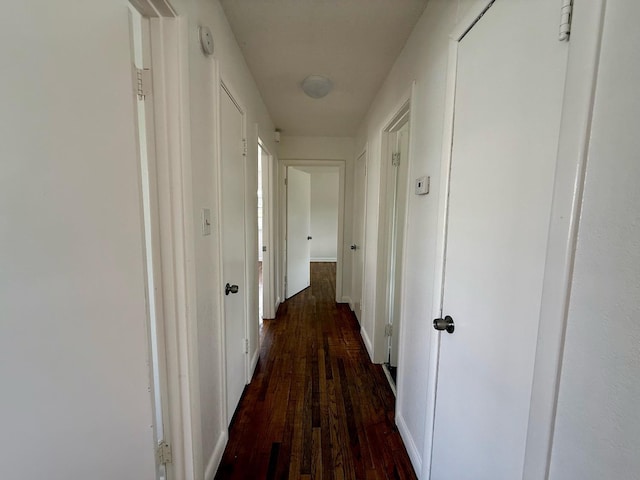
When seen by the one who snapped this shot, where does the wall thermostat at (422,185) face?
facing the viewer and to the left of the viewer

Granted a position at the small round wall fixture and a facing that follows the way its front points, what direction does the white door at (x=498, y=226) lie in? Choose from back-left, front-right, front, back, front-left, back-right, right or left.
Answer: front

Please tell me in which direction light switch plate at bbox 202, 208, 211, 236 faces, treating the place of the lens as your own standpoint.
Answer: facing the viewer and to the right of the viewer

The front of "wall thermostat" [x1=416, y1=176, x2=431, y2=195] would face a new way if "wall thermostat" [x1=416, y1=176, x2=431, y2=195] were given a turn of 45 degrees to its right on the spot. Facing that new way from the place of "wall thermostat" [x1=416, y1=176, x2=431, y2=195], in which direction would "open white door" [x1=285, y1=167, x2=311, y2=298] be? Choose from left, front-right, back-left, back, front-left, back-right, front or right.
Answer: front-right

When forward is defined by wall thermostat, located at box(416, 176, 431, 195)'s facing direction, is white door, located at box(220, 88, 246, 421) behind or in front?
in front

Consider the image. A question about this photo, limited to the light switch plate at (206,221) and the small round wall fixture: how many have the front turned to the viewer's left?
0

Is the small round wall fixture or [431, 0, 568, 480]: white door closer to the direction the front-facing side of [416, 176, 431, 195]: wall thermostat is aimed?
the small round wall fixture

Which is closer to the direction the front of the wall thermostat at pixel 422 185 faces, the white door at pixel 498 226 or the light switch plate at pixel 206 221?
the light switch plate

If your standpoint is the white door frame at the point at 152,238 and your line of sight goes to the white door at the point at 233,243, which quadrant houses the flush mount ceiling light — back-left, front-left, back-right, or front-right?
front-right

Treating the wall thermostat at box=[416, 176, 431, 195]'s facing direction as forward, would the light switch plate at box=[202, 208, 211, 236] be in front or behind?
in front

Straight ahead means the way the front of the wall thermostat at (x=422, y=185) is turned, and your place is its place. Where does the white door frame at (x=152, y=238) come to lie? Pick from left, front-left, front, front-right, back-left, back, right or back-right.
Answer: front

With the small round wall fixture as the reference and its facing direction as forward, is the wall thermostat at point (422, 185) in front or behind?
in front

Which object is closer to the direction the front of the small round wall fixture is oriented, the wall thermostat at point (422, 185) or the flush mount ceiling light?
the wall thermostat
